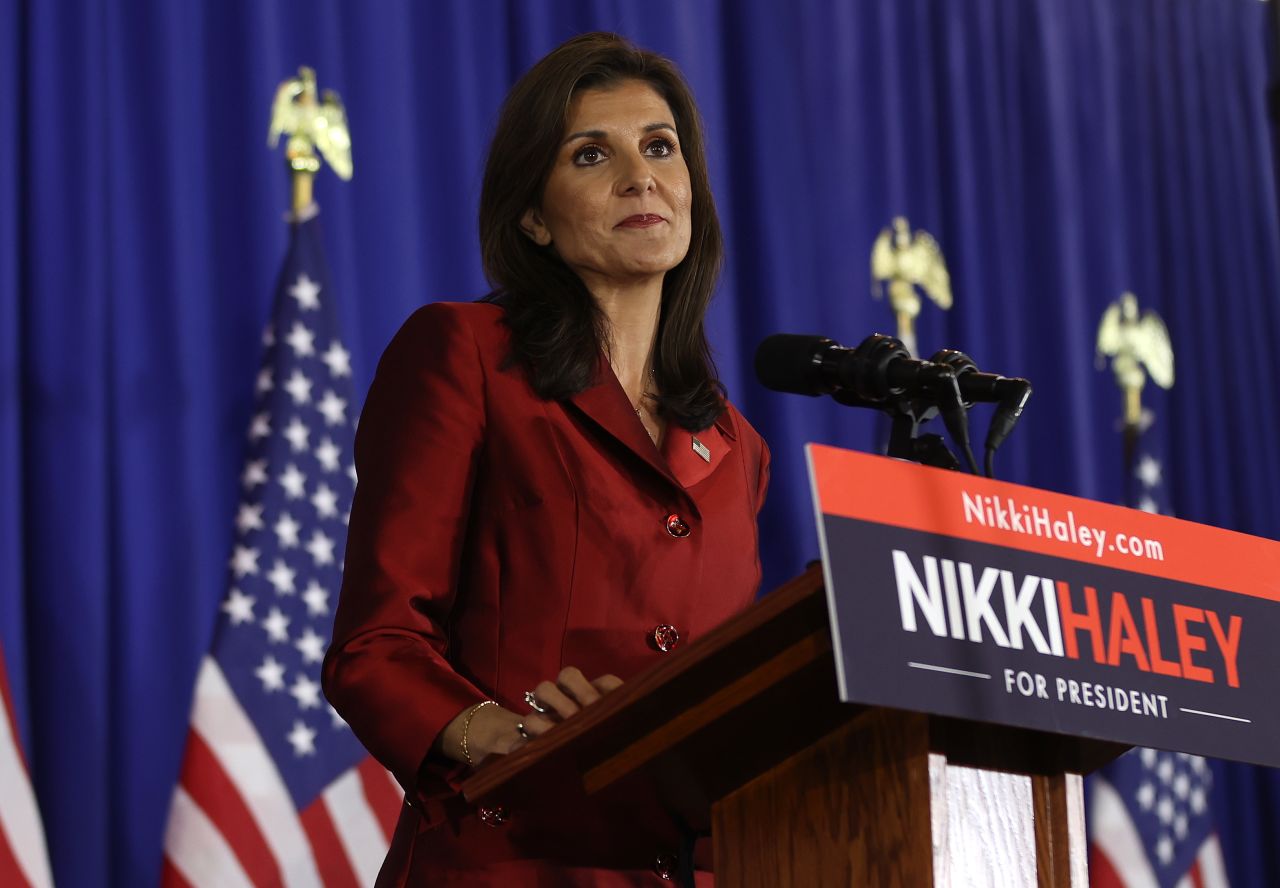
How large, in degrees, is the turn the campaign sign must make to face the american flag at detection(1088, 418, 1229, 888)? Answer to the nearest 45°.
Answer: approximately 135° to its left

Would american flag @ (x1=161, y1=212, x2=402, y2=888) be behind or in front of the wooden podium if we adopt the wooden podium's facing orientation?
behind

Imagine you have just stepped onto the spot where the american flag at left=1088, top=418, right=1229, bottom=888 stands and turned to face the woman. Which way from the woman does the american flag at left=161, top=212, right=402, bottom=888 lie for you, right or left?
right

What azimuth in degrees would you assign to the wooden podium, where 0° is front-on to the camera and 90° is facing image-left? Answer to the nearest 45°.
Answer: approximately 315°

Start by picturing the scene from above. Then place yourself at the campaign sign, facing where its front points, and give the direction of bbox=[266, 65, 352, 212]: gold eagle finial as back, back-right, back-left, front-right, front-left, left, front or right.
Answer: back

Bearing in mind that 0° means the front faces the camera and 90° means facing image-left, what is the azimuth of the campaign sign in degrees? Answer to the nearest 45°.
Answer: approximately 315°

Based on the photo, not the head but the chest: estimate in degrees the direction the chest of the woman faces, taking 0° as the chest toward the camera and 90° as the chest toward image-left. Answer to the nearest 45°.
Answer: approximately 315°
